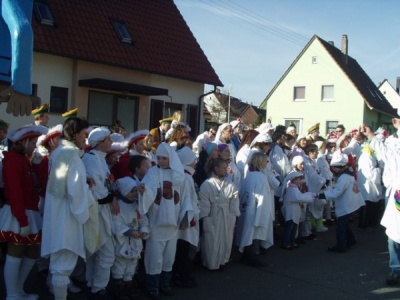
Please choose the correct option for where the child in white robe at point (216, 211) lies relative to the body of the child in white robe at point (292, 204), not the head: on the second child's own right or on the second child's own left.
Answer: on the second child's own right

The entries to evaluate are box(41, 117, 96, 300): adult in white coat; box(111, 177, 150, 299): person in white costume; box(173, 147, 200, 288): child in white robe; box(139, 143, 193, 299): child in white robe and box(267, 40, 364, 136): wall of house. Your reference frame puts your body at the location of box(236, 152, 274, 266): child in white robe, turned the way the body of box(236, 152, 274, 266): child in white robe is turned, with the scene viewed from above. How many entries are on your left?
1

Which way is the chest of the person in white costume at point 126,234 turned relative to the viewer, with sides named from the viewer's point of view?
facing the viewer and to the right of the viewer

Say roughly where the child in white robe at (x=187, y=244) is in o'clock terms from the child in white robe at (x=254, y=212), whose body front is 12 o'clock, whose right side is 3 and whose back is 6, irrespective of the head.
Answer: the child in white robe at (x=187, y=244) is roughly at 4 o'clock from the child in white robe at (x=254, y=212).

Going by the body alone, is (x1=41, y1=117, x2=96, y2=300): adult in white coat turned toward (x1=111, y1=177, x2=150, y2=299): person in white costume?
yes

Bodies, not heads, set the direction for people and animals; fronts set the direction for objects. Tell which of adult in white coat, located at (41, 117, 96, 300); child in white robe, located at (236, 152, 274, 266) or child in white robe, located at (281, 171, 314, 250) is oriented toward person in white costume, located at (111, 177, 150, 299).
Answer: the adult in white coat

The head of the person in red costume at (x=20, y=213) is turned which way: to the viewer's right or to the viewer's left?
to the viewer's right

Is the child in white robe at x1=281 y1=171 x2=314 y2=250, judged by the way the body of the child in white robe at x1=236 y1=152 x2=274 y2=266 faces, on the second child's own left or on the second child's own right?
on the second child's own left

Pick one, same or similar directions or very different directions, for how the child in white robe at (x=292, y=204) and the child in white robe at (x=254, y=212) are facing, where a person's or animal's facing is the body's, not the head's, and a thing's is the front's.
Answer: same or similar directions

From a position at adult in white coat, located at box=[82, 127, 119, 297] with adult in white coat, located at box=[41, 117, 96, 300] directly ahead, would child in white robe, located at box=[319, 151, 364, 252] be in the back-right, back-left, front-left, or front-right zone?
back-left

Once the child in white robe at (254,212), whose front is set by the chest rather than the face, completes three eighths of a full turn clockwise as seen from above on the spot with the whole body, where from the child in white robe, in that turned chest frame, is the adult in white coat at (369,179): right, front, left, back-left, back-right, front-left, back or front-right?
back
